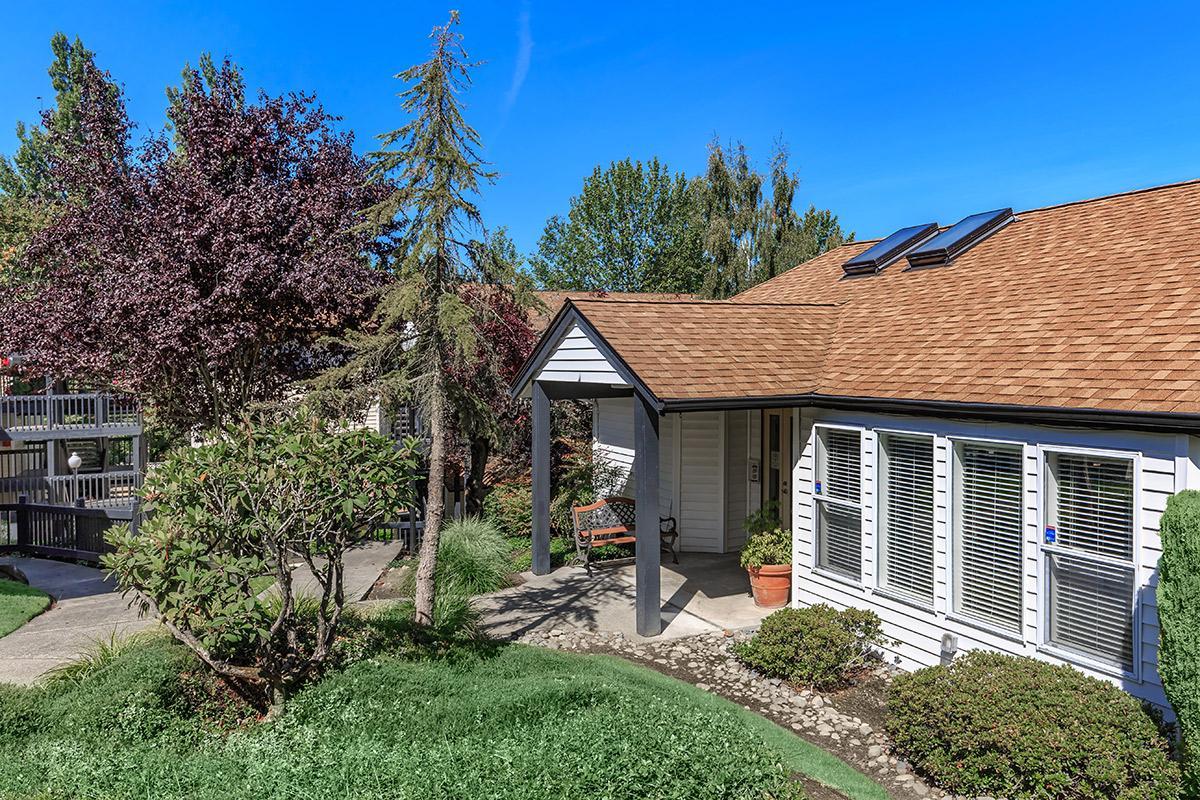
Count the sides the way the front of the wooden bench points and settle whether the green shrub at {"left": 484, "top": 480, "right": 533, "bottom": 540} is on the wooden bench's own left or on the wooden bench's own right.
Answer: on the wooden bench's own right

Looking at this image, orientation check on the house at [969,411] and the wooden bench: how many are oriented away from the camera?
0

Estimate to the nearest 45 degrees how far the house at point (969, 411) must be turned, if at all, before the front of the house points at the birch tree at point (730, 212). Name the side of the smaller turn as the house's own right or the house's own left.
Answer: approximately 135° to the house's own right

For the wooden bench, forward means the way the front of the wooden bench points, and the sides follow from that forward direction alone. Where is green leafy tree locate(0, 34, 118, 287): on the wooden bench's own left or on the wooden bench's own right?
on the wooden bench's own right

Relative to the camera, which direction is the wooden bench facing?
toward the camera

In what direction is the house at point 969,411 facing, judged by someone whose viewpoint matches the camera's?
facing the viewer and to the left of the viewer

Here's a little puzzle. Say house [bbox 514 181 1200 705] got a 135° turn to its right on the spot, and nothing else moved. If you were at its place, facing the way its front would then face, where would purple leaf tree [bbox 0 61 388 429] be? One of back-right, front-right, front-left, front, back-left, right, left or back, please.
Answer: left

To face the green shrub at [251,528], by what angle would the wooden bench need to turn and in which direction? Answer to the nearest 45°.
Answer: approximately 45° to its right

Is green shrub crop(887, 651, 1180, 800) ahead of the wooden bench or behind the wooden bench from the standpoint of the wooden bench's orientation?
ahead

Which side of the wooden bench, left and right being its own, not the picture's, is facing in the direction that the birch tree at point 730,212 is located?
back

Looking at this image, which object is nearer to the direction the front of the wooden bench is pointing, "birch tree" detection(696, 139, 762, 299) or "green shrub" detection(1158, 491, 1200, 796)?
the green shrub
